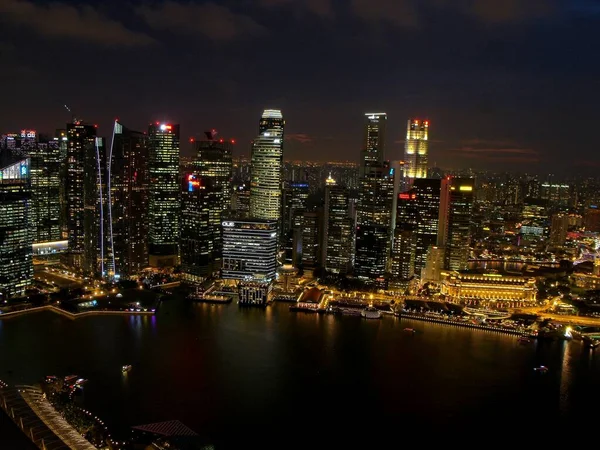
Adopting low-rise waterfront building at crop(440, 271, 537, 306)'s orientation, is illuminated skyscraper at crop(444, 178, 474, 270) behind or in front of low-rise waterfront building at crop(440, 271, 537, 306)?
behind

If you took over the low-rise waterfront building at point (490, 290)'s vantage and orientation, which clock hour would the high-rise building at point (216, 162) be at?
The high-rise building is roughly at 3 o'clock from the low-rise waterfront building.

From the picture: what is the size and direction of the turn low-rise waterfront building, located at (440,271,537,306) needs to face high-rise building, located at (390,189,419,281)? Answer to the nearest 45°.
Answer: approximately 135° to its right

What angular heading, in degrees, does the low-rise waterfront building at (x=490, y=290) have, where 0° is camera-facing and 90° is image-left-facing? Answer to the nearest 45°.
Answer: approximately 0°

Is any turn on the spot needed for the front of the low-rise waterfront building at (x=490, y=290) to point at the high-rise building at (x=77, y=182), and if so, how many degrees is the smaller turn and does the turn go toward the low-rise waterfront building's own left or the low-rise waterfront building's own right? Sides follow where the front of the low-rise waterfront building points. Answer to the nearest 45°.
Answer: approximately 90° to the low-rise waterfront building's own right

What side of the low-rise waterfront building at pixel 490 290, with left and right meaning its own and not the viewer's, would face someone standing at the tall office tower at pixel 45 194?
right

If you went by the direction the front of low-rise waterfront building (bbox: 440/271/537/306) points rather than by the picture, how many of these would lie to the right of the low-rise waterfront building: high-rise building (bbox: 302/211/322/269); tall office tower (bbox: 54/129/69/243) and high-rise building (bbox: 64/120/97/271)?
3

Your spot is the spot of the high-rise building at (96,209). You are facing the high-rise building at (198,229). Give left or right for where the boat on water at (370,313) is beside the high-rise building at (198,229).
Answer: right

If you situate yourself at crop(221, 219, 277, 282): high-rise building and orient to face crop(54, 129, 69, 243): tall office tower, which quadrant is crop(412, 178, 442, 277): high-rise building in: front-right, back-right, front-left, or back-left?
back-right

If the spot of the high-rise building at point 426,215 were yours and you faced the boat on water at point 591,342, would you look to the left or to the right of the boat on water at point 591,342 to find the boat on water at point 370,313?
right

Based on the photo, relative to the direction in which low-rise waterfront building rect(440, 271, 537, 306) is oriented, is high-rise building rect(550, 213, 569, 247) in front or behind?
behind

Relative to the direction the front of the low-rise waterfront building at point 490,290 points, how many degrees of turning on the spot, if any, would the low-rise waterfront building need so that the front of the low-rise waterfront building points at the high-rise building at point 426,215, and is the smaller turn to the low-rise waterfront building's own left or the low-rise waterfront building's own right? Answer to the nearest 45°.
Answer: approximately 135° to the low-rise waterfront building's own right

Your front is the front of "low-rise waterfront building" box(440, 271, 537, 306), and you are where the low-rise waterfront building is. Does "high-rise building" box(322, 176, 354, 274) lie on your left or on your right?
on your right
